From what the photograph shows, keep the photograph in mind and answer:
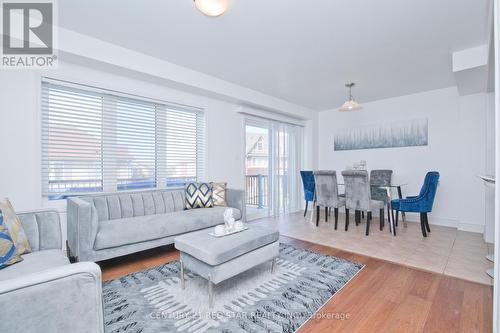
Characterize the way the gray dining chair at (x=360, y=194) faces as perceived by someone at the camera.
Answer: facing away from the viewer and to the right of the viewer

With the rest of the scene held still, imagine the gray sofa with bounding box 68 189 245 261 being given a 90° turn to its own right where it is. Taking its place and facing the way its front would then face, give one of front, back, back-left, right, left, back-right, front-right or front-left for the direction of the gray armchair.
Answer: front-left

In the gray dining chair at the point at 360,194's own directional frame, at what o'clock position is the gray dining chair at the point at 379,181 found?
the gray dining chair at the point at 379,181 is roughly at 11 o'clock from the gray dining chair at the point at 360,194.

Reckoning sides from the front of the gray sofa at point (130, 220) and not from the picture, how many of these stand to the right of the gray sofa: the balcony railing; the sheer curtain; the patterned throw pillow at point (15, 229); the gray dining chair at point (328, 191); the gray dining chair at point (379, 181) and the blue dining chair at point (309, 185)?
1

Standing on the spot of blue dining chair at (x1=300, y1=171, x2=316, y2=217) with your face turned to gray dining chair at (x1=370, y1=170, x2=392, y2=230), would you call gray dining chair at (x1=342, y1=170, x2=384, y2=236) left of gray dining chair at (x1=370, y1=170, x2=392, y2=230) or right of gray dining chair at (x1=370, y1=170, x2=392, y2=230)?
right

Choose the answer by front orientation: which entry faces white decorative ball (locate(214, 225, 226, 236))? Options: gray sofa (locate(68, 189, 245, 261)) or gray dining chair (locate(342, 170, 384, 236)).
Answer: the gray sofa

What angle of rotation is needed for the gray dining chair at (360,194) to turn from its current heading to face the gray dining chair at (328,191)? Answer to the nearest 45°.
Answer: approximately 135° to its left

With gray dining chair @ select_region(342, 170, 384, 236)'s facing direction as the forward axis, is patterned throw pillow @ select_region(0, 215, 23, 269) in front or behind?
behind

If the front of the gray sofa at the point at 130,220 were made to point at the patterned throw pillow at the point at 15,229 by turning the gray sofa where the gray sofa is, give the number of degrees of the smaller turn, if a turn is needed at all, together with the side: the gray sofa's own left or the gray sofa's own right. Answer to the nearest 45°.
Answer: approximately 90° to the gray sofa's own right

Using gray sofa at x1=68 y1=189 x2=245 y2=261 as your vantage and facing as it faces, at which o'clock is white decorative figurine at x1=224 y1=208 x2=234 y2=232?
The white decorative figurine is roughly at 12 o'clock from the gray sofa.

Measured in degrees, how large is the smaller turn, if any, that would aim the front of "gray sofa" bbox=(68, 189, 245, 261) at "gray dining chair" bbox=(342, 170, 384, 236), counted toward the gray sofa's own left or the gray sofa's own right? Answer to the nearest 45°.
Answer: approximately 45° to the gray sofa's own left

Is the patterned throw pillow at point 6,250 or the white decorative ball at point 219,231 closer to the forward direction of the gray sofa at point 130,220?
the white decorative ball

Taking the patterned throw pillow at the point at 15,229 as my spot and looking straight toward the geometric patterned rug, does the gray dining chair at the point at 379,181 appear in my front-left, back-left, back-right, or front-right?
front-left

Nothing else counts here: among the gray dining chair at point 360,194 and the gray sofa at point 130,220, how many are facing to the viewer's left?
0

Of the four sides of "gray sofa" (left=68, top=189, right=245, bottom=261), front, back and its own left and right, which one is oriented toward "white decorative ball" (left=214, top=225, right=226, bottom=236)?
front

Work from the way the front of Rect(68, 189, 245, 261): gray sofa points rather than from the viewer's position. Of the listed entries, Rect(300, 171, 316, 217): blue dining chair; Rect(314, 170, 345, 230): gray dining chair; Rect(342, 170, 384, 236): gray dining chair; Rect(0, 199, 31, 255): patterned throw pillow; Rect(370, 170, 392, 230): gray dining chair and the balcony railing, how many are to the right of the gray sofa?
1

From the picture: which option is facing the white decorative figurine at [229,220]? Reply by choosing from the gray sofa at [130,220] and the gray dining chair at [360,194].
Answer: the gray sofa

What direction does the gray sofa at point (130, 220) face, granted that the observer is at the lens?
facing the viewer and to the right of the viewer

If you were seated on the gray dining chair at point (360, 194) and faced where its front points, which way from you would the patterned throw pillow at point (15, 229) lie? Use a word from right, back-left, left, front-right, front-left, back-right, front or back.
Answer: back
